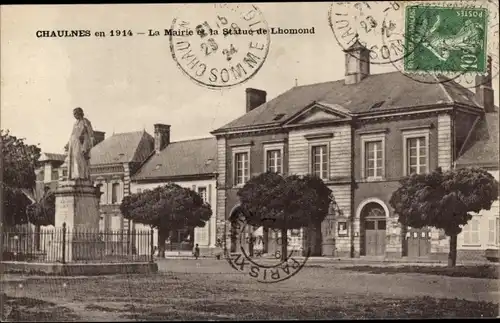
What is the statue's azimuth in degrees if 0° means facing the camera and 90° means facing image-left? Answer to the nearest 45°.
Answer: approximately 45°

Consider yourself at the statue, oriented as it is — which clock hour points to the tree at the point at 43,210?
The tree is roughly at 4 o'clock from the statue.

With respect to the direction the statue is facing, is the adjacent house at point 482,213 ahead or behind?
behind

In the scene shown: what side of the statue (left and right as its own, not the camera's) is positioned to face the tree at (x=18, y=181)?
right
